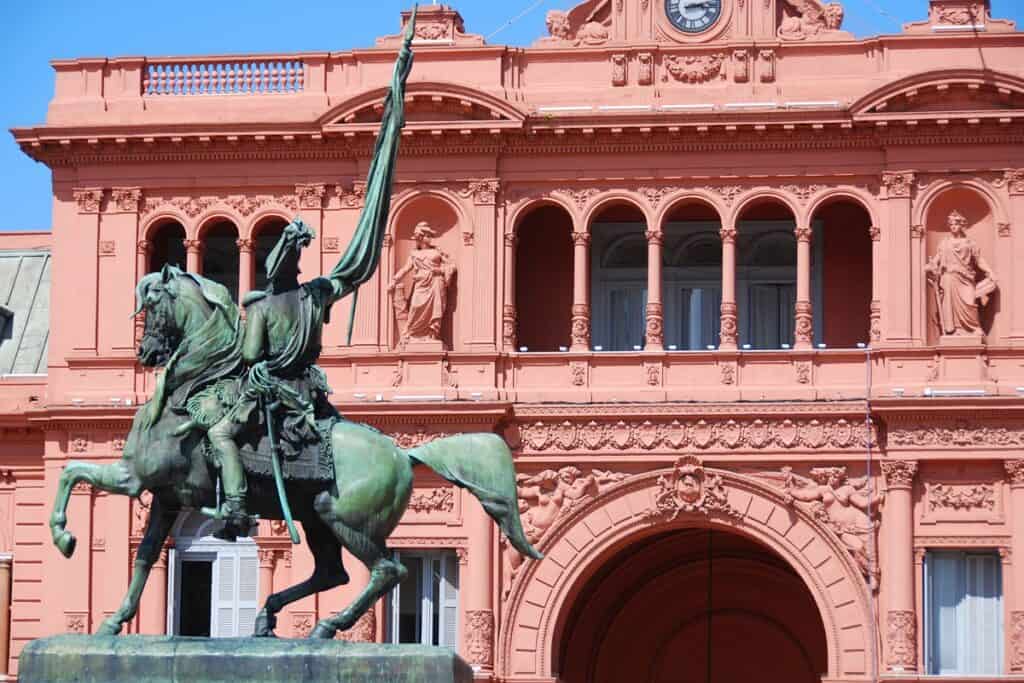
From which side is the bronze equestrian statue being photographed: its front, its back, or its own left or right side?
left
